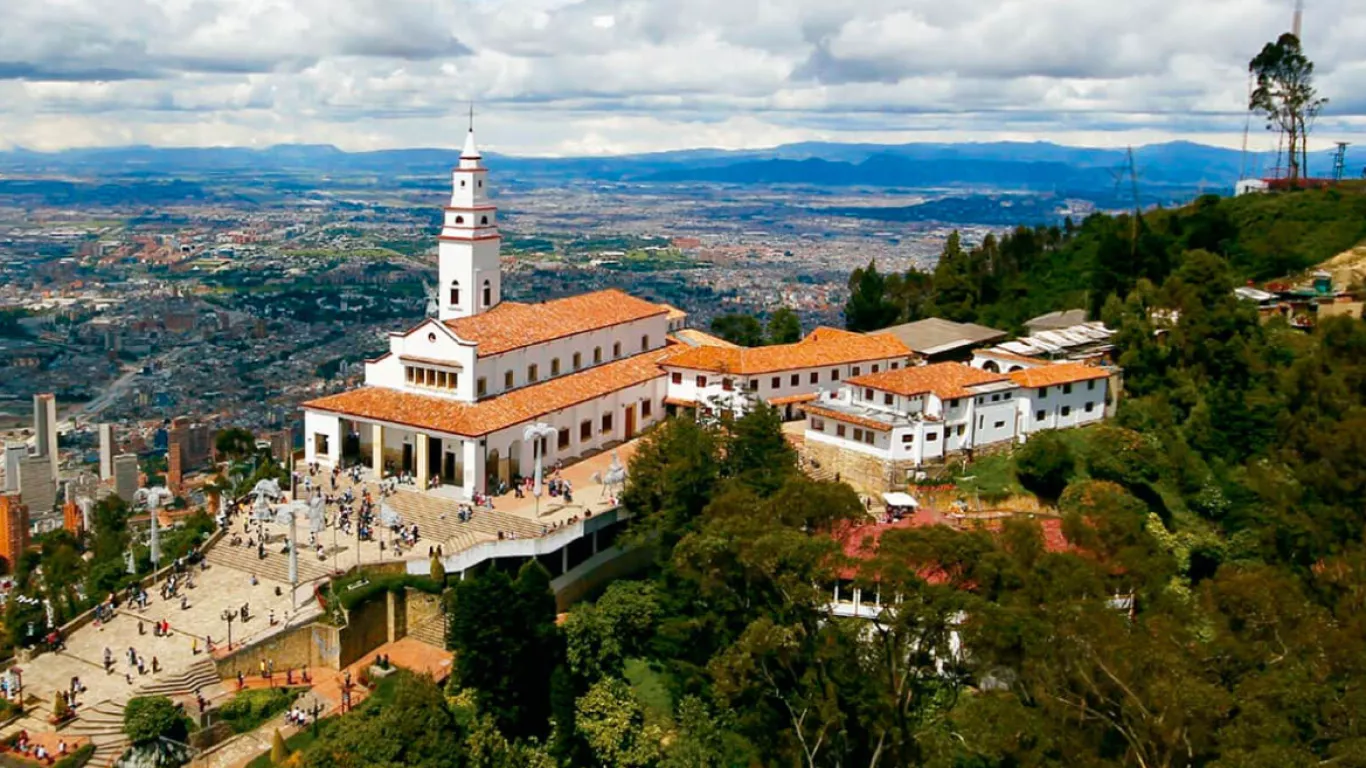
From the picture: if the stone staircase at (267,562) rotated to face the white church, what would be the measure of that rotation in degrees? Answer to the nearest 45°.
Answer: approximately 180°

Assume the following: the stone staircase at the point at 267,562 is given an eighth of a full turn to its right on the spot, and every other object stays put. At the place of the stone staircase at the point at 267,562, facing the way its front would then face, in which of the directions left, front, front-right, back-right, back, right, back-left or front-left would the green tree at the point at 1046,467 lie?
back

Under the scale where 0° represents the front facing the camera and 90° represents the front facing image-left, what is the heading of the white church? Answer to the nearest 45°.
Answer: approximately 45°

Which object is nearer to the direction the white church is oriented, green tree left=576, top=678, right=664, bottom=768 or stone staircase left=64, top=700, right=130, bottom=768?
the stone staircase

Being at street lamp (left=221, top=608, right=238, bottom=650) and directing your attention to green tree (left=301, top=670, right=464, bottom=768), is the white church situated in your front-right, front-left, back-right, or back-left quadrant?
back-left

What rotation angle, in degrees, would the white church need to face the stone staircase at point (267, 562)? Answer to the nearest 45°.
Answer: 0° — it already faces it

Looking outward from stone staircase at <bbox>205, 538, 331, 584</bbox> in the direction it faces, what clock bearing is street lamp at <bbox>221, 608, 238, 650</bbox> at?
The street lamp is roughly at 11 o'clock from the stone staircase.

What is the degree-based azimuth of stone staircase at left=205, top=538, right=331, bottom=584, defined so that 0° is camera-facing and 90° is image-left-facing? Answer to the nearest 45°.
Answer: approximately 45°

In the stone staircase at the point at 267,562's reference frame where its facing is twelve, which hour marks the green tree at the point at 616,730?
The green tree is roughly at 9 o'clock from the stone staircase.

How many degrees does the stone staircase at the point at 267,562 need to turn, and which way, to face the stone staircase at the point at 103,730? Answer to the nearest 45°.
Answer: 0° — it already faces it
